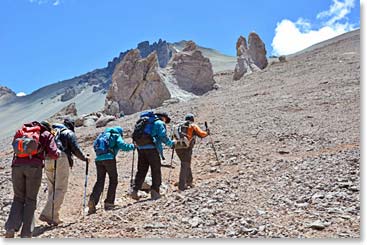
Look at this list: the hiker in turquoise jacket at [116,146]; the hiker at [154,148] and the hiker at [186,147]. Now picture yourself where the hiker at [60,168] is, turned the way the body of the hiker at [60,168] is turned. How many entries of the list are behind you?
0

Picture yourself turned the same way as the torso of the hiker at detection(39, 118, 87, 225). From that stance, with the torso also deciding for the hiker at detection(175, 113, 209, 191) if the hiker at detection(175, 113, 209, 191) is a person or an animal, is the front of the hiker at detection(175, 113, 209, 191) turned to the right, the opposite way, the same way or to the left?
the same way

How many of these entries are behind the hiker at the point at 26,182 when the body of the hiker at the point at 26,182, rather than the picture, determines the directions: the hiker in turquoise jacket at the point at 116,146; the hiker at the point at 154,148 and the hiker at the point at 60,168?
0

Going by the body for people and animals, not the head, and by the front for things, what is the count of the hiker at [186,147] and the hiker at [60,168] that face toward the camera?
0

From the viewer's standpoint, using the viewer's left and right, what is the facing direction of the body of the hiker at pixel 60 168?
facing away from the viewer and to the right of the viewer

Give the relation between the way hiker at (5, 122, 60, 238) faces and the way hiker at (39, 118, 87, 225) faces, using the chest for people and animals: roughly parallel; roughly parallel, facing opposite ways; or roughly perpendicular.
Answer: roughly parallel

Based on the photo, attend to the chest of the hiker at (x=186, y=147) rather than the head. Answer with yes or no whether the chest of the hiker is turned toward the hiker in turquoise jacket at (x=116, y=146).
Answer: no

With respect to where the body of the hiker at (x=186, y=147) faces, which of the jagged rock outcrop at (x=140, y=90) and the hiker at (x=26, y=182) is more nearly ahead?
the jagged rock outcrop

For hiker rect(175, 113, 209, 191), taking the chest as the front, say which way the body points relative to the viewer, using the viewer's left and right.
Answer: facing away from the viewer and to the right of the viewer

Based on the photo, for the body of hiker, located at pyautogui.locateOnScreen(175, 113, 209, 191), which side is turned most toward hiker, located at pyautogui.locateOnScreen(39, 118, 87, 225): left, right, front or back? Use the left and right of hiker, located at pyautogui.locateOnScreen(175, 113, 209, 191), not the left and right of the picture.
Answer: back

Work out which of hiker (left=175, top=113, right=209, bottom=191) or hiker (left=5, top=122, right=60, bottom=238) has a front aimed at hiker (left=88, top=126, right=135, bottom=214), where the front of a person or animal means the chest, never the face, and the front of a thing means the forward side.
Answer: hiker (left=5, top=122, right=60, bottom=238)

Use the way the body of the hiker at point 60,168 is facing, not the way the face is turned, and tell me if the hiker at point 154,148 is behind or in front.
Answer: in front

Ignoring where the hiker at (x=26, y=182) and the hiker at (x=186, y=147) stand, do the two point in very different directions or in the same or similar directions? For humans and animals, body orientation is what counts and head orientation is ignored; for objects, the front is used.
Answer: same or similar directions

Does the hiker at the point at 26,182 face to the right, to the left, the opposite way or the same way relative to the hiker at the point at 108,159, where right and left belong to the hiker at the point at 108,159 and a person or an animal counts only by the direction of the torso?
the same way

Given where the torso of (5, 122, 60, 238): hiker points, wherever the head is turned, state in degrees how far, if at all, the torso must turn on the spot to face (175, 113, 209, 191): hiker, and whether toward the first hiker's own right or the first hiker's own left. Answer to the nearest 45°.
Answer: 0° — they already face them

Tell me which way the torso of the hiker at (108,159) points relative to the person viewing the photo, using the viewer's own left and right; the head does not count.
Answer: facing away from the viewer and to the right of the viewer

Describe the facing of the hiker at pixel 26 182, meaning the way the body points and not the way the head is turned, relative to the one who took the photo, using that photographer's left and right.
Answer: facing away from the viewer and to the right of the viewer

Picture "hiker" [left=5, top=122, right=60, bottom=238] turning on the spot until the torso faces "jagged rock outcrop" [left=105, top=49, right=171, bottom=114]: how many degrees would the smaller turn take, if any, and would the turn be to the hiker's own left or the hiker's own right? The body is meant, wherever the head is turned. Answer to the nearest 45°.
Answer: approximately 45° to the hiker's own left
